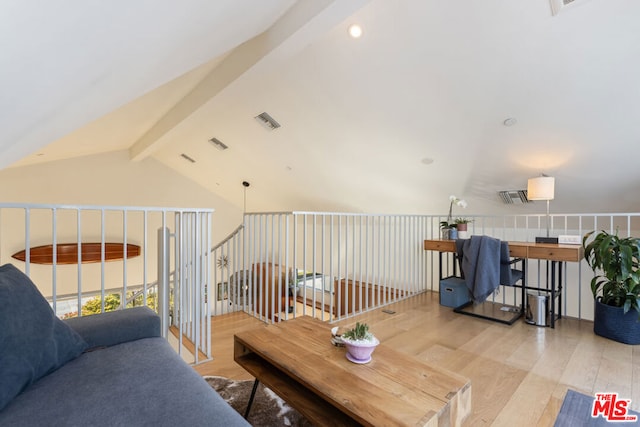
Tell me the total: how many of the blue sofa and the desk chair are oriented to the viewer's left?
0

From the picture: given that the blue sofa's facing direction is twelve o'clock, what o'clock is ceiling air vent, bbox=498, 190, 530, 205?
The ceiling air vent is roughly at 12 o'clock from the blue sofa.

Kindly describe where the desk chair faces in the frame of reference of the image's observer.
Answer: facing away from the viewer and to the right of the viewer

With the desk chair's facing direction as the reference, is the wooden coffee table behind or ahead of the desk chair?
behind

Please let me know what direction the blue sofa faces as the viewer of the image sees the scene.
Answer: facing to the right of the viewer

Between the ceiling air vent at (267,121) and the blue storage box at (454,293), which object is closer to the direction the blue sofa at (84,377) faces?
the blue storage box

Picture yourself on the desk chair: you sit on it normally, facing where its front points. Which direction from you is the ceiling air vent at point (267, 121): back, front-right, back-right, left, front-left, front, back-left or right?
back-left
